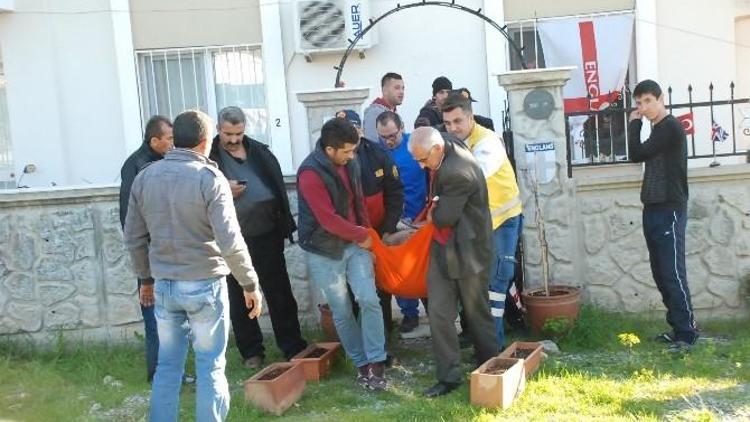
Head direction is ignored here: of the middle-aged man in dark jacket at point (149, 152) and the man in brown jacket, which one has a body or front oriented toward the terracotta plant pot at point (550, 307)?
the middle-aged man in dark jacket

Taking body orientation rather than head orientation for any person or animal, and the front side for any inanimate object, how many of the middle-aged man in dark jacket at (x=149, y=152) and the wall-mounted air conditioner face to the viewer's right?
1

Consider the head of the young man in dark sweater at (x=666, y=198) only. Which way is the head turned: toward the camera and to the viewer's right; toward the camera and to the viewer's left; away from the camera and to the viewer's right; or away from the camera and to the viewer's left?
toward the camera and to the viewer's left

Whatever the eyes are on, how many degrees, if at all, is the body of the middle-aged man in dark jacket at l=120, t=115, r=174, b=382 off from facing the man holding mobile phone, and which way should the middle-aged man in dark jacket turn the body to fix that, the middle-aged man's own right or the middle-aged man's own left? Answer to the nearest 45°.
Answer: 0° — they already face them

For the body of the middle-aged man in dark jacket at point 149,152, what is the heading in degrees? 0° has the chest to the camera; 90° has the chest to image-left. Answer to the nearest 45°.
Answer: approximately 270°

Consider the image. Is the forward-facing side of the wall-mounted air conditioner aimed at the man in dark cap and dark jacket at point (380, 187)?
yes

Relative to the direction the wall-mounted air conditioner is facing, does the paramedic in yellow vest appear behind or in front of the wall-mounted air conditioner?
in front

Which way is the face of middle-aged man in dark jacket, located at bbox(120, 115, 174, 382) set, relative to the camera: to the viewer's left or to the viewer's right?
to the viewer's right

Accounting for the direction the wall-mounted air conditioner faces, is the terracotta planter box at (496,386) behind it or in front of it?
in front

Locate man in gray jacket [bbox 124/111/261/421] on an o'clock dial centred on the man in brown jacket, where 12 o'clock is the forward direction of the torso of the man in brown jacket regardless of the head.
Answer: The man in gray jacket is roughly at 11 o'clock from the man in brown jacket.
